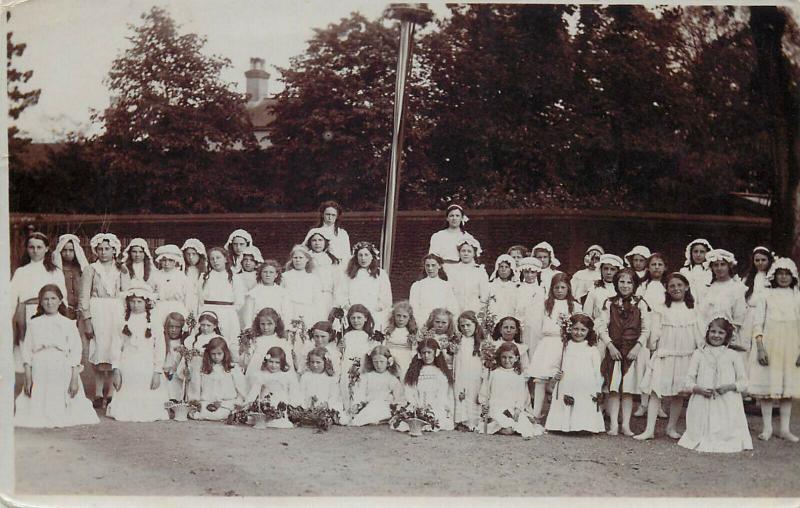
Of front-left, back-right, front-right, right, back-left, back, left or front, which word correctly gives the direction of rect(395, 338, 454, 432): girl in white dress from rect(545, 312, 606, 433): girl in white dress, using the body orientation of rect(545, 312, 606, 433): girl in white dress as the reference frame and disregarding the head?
right

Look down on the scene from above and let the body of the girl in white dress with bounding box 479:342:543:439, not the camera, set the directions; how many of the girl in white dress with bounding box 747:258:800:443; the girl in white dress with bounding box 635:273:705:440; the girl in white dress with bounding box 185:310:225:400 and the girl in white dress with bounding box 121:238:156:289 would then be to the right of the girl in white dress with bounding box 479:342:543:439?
2

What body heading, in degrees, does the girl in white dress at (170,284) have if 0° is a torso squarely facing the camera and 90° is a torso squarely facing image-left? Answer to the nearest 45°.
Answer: approximately 0°

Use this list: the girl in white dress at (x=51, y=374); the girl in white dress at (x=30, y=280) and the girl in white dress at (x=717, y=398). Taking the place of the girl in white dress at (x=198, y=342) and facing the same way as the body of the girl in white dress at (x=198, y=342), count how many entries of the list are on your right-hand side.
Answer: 2

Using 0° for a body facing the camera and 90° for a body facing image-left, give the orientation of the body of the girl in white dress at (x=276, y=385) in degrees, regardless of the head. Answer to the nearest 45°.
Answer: approximately 0°

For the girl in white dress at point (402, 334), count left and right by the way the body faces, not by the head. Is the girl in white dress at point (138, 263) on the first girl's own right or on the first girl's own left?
on the first girl's own right
